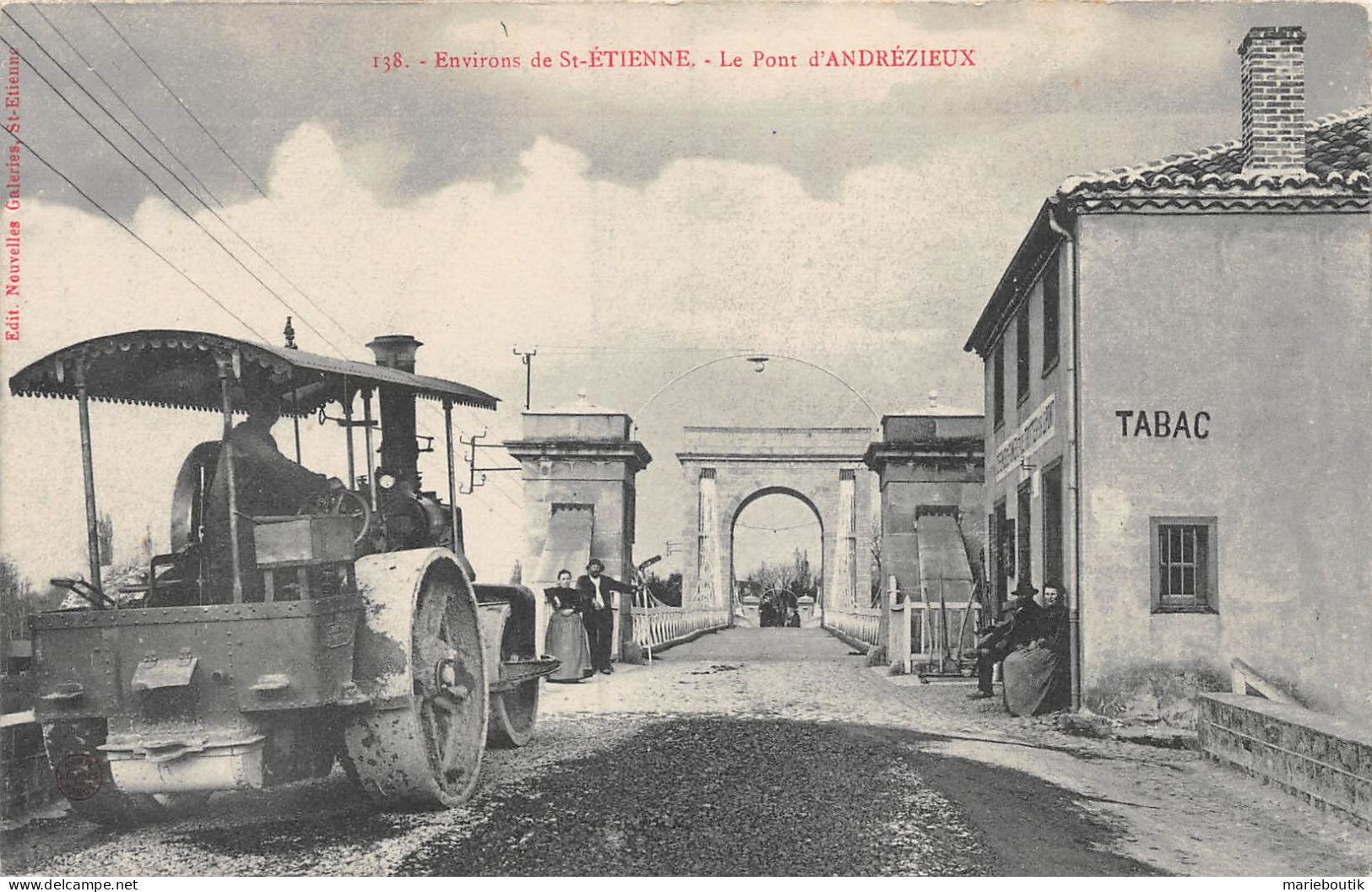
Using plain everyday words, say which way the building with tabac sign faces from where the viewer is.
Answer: facing to the left of the viewer

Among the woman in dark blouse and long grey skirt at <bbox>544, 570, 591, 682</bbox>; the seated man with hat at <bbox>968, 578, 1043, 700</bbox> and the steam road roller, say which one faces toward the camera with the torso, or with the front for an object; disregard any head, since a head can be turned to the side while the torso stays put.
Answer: the woman in dark blouse and long grey skirt

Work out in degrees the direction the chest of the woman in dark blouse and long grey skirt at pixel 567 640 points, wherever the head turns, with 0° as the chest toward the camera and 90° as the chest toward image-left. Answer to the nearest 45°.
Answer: approximately 0°

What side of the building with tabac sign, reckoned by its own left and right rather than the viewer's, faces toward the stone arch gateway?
right

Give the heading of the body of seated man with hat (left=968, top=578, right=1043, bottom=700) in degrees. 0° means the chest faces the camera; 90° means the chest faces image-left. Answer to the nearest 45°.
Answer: approximately 90°

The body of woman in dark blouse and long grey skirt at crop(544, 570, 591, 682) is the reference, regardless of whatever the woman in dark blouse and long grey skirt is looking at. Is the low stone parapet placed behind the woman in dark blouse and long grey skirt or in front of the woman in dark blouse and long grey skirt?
in front

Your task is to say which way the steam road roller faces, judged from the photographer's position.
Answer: facing away from the viewer and to the right of the viewer

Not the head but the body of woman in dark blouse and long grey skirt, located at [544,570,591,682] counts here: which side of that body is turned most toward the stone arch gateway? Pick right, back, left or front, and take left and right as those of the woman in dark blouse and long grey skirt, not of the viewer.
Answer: back

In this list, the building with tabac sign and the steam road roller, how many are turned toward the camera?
0
